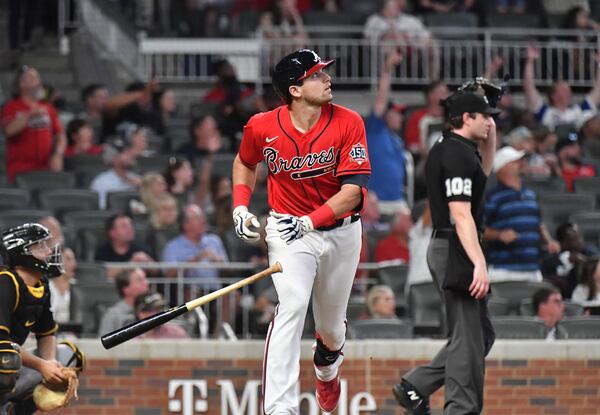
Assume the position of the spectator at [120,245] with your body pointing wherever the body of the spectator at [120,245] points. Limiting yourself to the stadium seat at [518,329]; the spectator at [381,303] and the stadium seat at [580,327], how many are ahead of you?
3

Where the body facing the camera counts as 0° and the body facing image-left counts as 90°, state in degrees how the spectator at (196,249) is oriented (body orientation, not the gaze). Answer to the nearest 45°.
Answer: approximately 0°

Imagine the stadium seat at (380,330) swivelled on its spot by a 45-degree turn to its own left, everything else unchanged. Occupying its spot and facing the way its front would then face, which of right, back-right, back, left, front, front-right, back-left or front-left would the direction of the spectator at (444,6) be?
back-left

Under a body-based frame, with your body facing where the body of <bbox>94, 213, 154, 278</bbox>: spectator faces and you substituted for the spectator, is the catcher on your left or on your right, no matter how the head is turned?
on your right

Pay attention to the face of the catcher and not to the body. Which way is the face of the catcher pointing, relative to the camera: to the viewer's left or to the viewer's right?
to the viewer's right

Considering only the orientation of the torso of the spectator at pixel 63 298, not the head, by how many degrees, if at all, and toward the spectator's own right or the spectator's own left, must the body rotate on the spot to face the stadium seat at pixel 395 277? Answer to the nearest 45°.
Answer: approximately 45° to the spectator's own left
